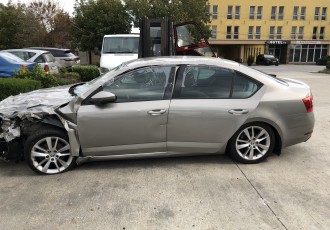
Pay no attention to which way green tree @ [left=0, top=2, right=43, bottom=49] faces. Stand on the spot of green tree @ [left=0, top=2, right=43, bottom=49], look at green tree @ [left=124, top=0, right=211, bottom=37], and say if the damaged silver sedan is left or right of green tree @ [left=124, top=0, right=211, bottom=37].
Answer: right

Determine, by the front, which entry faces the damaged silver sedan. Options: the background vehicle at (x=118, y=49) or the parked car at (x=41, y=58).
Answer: the background vehicle

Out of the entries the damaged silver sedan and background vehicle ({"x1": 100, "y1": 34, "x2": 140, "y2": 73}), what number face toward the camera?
1

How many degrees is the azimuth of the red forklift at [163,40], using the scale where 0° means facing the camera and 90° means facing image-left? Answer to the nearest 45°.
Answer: approximately 45°

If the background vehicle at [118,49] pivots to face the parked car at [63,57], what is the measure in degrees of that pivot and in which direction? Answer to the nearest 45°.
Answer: approximately 135° to its right

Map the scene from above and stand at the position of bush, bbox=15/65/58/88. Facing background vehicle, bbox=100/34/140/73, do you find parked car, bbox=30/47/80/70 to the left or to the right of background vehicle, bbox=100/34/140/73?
left

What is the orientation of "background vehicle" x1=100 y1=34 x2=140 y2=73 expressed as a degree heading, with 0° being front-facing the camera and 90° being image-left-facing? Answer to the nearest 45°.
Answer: approximately 0°

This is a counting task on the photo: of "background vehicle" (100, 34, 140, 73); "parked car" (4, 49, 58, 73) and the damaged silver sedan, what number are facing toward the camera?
1

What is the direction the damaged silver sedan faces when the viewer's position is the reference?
facing to the left of the viewer

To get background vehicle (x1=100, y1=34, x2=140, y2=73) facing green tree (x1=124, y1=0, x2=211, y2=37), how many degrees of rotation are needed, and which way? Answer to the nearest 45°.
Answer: approximately 180°
